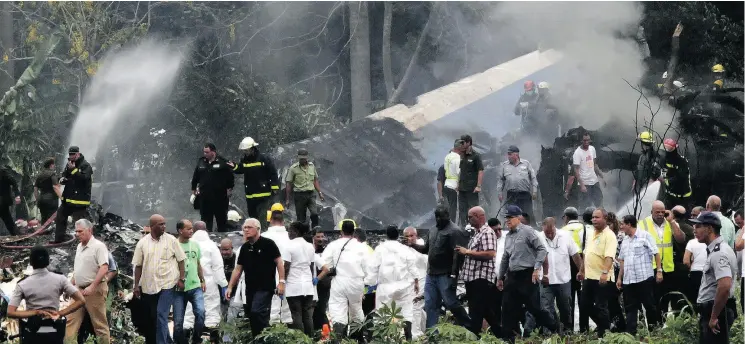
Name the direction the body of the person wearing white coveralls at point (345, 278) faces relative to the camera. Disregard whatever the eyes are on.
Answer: away from the camera

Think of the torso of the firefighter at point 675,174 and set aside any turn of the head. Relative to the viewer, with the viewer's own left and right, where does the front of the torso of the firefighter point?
facing the viewer and to the left of the viewer

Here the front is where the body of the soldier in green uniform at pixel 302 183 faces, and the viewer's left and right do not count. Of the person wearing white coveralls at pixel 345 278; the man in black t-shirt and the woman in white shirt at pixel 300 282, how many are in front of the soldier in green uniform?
3

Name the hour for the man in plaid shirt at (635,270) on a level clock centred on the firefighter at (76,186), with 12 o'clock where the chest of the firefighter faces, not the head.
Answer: The man in plaid shirt is roughly at 9 o'clock from the firefighter.

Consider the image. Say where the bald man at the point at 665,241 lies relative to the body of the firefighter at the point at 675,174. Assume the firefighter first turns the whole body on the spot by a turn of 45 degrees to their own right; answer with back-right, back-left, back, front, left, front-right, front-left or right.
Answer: left

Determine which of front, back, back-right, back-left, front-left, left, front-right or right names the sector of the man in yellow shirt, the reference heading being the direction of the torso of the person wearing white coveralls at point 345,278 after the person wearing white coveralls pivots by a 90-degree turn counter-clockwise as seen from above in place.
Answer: back

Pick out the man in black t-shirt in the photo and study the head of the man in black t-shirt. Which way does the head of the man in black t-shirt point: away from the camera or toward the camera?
toward the camera

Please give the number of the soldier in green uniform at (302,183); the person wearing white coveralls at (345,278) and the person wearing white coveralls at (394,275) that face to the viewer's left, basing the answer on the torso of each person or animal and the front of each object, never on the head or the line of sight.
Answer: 0

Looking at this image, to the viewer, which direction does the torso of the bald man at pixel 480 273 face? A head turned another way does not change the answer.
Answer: to the viewer's left
